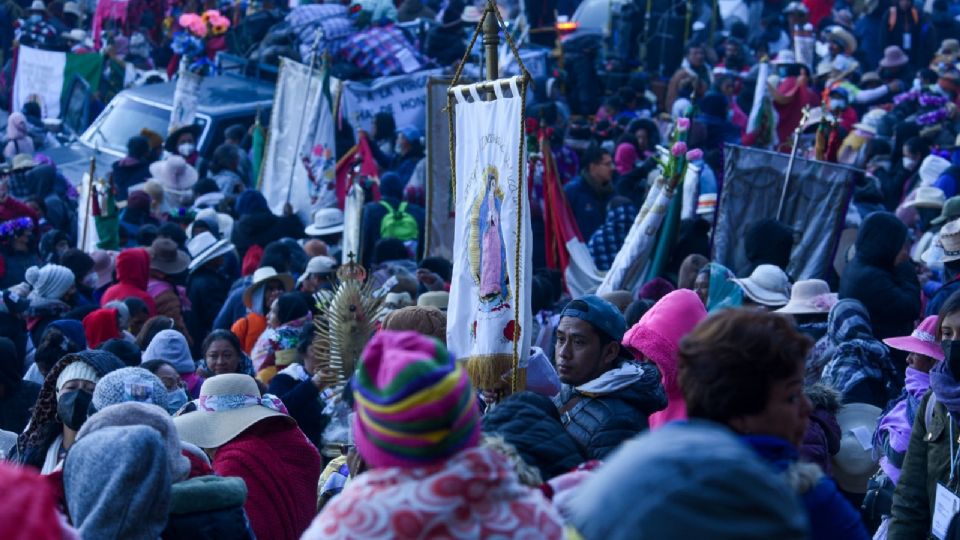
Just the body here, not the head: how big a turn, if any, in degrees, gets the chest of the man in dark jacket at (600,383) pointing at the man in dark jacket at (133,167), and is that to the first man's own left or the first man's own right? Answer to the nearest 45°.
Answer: approximately 90° to the first man's own right

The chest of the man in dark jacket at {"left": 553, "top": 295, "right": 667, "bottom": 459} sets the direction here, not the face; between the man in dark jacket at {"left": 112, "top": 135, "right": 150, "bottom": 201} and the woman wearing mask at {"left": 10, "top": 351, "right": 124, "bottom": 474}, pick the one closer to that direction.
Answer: the woman wearing mask

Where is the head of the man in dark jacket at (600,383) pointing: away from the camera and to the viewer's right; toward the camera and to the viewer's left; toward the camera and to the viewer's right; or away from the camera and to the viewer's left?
toward the camera and to the viewer's left

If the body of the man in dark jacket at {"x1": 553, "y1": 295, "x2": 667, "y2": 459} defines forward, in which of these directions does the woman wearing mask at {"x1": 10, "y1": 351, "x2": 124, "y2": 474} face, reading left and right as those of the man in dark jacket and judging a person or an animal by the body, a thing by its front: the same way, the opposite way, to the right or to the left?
to the left

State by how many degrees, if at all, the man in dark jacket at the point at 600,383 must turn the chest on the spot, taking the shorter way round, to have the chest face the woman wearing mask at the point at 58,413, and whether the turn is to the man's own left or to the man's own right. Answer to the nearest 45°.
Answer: approximately 45° to the man's own right

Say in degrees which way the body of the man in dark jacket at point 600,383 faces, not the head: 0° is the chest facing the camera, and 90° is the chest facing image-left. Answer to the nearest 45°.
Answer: approximately 45°

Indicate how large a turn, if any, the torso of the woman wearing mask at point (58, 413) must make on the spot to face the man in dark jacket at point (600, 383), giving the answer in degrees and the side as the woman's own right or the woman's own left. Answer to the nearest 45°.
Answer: approximately 45° to the woman's own left

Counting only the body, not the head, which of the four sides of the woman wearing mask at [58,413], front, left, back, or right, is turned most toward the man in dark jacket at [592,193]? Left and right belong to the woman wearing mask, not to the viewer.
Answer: left

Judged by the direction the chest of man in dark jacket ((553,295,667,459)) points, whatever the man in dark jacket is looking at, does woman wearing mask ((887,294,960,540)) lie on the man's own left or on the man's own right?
on the man's own left

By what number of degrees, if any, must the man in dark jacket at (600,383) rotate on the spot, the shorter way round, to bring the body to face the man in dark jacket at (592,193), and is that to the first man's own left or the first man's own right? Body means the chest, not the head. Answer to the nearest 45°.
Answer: approximately 135° to the first man's own right

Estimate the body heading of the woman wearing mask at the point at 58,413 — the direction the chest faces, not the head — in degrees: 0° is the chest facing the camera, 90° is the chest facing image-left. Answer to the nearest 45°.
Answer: approximately 315°

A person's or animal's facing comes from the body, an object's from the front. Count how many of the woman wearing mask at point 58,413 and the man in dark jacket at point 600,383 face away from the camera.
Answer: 0
